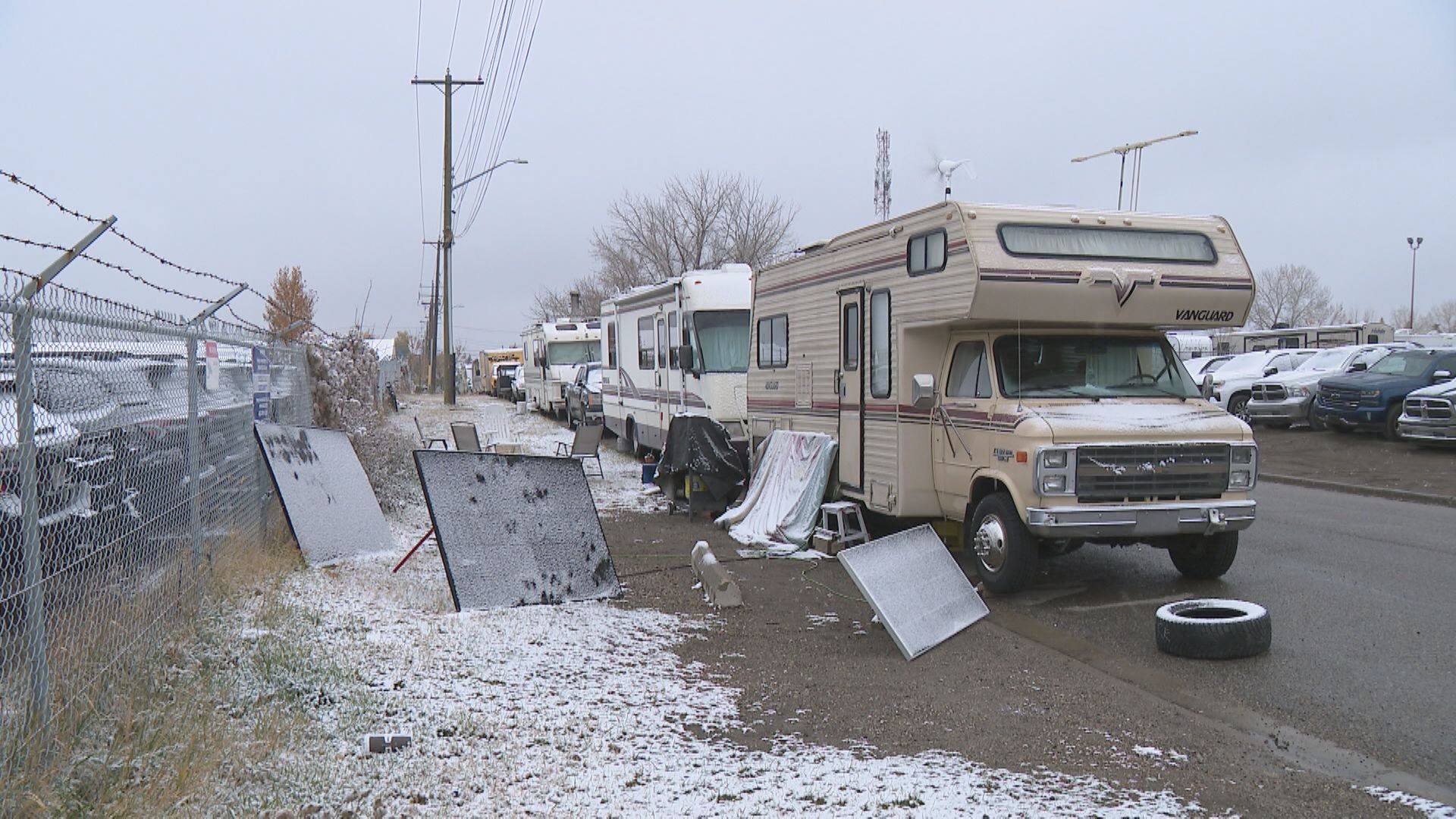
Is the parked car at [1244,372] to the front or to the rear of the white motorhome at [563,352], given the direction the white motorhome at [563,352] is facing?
to the front

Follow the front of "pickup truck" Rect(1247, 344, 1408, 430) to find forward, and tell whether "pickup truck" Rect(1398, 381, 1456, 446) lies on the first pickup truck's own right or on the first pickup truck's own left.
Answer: on the first pickup truck's own left

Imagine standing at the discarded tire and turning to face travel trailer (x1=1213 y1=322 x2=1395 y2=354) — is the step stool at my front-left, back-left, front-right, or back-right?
front-left

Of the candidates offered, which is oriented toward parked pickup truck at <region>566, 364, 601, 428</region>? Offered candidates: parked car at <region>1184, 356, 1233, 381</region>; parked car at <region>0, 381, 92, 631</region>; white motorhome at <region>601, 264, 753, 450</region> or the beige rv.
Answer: parked car at <region>1184, 356, 1233, 381</region>

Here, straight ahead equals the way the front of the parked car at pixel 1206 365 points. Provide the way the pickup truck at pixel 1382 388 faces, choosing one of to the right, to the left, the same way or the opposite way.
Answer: the same way

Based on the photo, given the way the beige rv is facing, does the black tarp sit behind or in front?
behind

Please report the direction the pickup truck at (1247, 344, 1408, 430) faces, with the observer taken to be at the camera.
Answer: facing the viewer and to the left of the viewer

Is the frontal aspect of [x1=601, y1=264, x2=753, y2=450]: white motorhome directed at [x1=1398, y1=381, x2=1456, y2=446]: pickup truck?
no

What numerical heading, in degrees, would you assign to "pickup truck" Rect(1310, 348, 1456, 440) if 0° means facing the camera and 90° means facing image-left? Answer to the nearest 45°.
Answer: approximately 45°

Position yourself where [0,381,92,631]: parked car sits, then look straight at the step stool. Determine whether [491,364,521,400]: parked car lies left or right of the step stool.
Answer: left

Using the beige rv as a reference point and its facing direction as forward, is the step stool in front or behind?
behind

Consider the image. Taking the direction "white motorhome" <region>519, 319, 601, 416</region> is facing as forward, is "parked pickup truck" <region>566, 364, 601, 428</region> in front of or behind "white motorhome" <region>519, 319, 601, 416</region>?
in front

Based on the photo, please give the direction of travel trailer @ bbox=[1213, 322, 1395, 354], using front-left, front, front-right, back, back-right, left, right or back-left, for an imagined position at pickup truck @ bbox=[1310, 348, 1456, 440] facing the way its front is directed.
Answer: back-right

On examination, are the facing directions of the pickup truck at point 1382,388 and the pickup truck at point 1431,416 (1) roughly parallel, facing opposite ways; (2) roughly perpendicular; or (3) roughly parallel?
roughly parallel

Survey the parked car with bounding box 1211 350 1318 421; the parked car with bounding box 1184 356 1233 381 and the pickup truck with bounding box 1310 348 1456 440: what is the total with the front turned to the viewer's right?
0

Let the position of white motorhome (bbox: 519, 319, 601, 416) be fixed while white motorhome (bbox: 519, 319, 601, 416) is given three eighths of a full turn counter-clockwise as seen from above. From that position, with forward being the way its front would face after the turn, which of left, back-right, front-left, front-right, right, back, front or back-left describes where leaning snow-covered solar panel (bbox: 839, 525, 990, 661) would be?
back

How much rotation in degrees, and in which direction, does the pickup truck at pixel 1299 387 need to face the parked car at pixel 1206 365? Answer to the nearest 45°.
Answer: approximately 135° to its right

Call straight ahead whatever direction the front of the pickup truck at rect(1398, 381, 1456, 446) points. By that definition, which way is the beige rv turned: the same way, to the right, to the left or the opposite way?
to the left

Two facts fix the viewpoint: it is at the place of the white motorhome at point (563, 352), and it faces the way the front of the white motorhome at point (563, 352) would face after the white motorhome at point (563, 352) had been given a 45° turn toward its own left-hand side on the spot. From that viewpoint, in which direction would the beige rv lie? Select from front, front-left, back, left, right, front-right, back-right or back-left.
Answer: right

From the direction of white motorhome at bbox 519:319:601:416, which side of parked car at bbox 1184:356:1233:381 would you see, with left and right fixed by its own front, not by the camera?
front

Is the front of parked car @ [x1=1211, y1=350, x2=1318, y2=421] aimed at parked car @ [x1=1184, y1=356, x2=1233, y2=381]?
no

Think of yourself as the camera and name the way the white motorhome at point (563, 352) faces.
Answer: facing the viewer and to the right of the viewer
